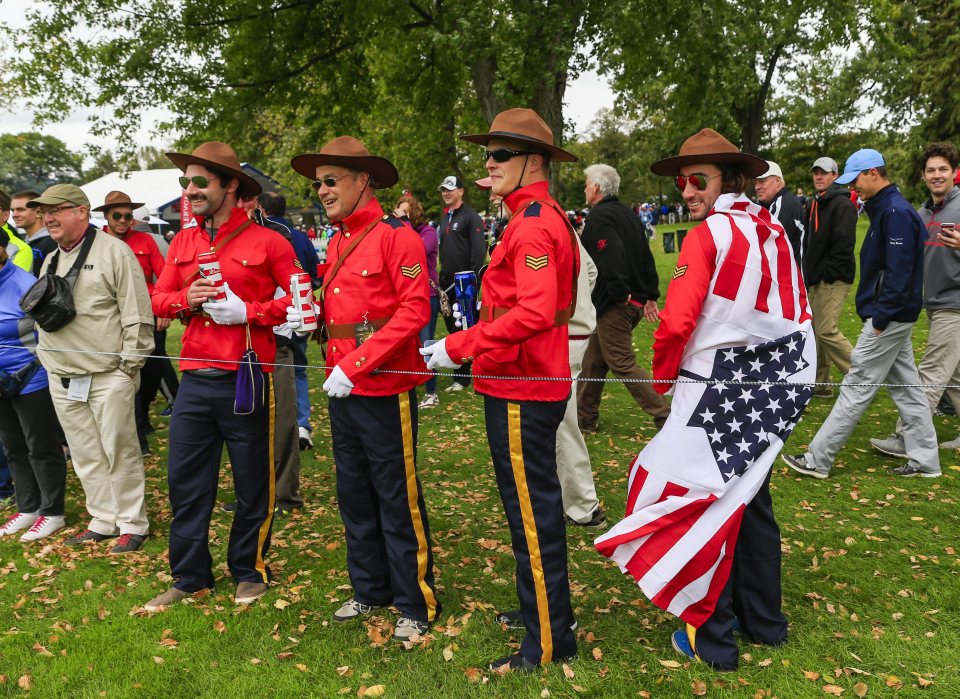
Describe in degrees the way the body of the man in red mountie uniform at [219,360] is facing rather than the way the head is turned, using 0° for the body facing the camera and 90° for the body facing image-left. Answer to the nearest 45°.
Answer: approximately 45°

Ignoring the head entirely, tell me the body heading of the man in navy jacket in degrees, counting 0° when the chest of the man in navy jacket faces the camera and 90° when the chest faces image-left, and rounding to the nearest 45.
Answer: approximately 90°

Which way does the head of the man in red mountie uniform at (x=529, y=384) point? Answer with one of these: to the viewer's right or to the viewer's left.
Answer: to the viewer's left

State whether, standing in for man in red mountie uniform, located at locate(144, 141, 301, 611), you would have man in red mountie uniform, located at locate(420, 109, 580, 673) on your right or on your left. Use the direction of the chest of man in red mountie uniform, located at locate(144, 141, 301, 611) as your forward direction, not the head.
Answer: on your left

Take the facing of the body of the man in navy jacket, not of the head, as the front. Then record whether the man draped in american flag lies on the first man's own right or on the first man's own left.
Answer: on the first man's own left

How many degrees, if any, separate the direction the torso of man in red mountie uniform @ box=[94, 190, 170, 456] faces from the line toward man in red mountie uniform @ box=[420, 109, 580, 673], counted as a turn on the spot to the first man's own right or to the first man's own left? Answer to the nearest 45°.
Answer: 0° — they already face them

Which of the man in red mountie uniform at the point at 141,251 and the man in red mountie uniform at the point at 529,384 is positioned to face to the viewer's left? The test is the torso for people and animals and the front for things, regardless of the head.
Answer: the man in red mountie uniform at the point at 529,384

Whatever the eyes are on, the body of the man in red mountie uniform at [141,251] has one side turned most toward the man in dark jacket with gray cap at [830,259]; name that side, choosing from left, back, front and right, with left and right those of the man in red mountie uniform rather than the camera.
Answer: left

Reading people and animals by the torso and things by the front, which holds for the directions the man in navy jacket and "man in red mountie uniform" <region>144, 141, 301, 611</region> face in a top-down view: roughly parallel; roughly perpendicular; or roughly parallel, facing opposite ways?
roughly perpendicular

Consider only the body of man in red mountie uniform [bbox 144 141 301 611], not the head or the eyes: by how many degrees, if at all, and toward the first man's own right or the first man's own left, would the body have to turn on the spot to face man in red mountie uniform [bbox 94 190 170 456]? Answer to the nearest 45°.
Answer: approximately 135° to the first man's own right

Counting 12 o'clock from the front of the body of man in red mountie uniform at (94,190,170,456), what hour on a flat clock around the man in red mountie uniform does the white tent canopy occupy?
The white tent canopy is roughly at 6 o'clock from the man in red mountie uniform.

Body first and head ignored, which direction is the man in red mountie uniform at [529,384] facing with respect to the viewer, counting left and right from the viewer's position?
facing to the left of the viewer

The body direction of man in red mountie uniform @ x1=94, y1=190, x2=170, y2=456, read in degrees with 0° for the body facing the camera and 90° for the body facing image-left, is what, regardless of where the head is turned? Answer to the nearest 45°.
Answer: approximately 0°
